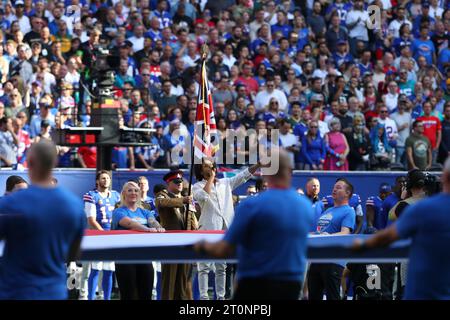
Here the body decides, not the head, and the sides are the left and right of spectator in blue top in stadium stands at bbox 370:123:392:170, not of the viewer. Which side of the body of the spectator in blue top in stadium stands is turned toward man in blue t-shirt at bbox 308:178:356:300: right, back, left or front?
front

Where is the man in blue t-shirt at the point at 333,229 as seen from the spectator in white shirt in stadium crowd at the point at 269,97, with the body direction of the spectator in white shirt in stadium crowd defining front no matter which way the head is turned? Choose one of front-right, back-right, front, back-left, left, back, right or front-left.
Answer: front

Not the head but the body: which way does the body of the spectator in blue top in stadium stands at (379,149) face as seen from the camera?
toward the camera

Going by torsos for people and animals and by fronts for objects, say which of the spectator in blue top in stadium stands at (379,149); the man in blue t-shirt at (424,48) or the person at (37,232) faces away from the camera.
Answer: the person

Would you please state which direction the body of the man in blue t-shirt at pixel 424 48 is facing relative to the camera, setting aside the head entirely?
toward the camera

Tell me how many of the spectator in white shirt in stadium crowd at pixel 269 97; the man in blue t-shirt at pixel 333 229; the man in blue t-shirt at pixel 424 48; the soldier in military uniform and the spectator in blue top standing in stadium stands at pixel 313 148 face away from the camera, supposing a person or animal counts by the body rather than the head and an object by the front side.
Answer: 0

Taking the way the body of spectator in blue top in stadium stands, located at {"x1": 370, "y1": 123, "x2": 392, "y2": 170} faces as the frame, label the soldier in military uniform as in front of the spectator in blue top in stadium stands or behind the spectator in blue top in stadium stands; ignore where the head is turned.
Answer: in front

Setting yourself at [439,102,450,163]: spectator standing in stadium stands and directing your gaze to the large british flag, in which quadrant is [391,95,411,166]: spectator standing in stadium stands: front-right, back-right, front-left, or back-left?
front-right

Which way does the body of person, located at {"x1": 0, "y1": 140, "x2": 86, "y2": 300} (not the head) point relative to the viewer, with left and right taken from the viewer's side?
facing away from the viewer

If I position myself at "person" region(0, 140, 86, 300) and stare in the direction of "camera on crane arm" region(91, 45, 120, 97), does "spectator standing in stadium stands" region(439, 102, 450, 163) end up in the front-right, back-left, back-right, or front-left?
front-right

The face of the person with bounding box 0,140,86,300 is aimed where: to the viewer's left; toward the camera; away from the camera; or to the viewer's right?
away from the camera

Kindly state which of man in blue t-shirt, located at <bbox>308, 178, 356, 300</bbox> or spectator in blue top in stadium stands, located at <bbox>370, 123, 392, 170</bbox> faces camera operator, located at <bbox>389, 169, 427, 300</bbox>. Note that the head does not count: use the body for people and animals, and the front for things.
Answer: the spectator in blue top in stadium stands

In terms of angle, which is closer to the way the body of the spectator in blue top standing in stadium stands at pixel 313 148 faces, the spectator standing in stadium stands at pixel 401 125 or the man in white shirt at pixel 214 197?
the man in white shirt

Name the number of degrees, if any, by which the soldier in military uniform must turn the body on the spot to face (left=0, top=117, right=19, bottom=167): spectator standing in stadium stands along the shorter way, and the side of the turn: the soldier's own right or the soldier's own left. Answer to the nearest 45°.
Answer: approximately 180°

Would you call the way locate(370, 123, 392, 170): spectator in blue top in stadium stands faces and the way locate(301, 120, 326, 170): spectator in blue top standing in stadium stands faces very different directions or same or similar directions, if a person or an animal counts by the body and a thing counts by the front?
same or similar directions

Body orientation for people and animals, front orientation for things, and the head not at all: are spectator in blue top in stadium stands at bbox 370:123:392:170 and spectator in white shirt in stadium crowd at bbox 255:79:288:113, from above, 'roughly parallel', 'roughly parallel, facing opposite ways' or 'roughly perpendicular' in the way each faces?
roughly parallel

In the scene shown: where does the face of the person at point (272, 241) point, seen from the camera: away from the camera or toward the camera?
away from the camera
